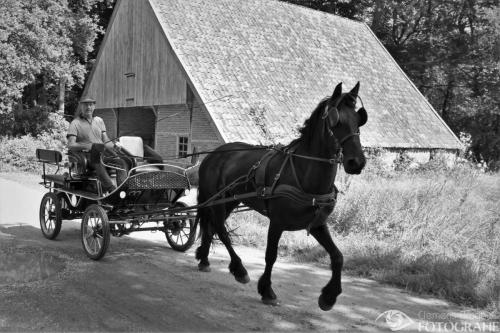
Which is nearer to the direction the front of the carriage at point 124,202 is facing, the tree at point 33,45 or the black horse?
the black horse

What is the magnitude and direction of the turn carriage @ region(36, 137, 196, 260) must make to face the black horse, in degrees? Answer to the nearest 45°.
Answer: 0° — it already faces it

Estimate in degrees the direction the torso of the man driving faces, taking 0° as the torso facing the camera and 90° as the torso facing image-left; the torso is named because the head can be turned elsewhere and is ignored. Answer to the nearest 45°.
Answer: approximately 315°

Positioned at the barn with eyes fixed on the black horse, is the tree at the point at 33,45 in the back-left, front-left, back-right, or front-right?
back-right

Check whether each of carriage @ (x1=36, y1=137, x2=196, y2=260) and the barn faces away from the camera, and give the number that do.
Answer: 0

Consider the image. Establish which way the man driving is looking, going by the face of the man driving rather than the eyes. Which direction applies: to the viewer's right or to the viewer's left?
to the viewer's right

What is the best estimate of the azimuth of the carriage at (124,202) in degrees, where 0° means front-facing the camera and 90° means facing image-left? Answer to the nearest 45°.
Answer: approximately 315°

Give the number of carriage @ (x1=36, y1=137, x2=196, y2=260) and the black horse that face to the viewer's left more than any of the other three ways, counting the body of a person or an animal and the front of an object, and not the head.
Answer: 0

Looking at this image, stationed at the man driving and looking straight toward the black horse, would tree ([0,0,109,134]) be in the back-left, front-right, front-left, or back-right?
back-left

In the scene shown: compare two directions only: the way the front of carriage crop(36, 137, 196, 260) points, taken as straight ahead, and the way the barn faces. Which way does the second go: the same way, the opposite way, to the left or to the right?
to the right

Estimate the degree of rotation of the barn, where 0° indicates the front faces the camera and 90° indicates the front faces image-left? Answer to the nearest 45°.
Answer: approximately 45°

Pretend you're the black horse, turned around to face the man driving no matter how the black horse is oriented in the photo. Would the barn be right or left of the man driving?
right
